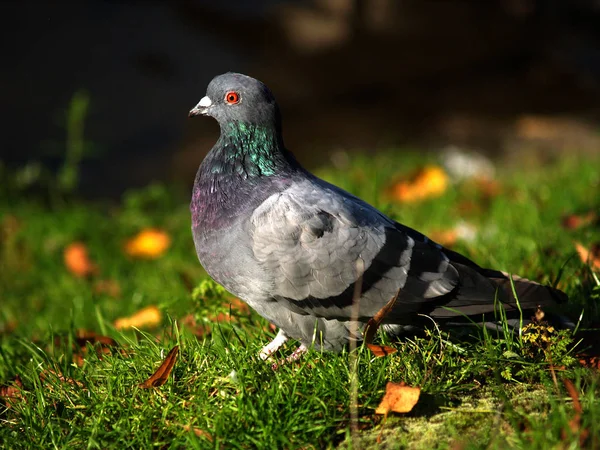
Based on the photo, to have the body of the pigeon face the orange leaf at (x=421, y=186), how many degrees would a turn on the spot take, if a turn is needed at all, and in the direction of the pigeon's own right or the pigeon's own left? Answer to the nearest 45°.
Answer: approximately 90° to the pigeon's own right

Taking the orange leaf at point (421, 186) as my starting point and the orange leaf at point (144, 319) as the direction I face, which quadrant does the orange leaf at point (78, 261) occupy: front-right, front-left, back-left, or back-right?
front-right

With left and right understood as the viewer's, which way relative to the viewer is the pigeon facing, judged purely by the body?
facing to the left of the viewer

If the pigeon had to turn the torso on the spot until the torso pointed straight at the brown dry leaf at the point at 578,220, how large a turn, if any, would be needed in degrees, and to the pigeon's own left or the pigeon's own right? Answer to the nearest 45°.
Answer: approximately 135° to the pigeon's own right

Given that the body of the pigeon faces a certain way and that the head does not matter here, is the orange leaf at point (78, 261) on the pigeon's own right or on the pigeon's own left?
on the pigeon's own right

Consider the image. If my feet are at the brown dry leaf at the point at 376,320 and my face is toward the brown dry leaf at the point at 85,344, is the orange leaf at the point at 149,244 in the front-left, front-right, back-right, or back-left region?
front-right

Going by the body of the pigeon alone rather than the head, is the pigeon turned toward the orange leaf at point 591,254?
no

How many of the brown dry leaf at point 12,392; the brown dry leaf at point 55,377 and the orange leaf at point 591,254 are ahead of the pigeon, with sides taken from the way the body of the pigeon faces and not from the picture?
2

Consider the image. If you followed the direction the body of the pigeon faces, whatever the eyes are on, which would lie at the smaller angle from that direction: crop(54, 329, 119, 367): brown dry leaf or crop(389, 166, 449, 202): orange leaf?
the brown dry leaf

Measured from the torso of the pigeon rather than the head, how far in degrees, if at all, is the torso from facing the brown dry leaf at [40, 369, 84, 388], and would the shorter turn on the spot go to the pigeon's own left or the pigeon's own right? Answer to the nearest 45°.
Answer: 0° — it already faces it

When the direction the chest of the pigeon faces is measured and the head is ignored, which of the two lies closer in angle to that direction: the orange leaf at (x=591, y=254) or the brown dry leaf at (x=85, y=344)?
the brown dry leaf

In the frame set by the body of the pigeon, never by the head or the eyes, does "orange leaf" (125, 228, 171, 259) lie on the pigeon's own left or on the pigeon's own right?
on the pigeon's own right

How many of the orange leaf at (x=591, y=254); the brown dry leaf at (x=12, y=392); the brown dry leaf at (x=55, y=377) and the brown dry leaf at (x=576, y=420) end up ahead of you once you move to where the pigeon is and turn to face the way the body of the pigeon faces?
2

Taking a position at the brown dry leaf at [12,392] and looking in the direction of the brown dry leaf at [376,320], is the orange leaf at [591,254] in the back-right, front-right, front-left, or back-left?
front-left

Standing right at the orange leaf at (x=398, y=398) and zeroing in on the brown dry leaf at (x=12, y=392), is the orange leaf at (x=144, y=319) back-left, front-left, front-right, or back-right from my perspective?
front-right

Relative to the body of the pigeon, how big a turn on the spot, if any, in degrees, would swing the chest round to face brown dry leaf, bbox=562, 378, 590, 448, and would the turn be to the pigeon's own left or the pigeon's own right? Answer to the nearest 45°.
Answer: approximately 135° to the pigeon's own left
